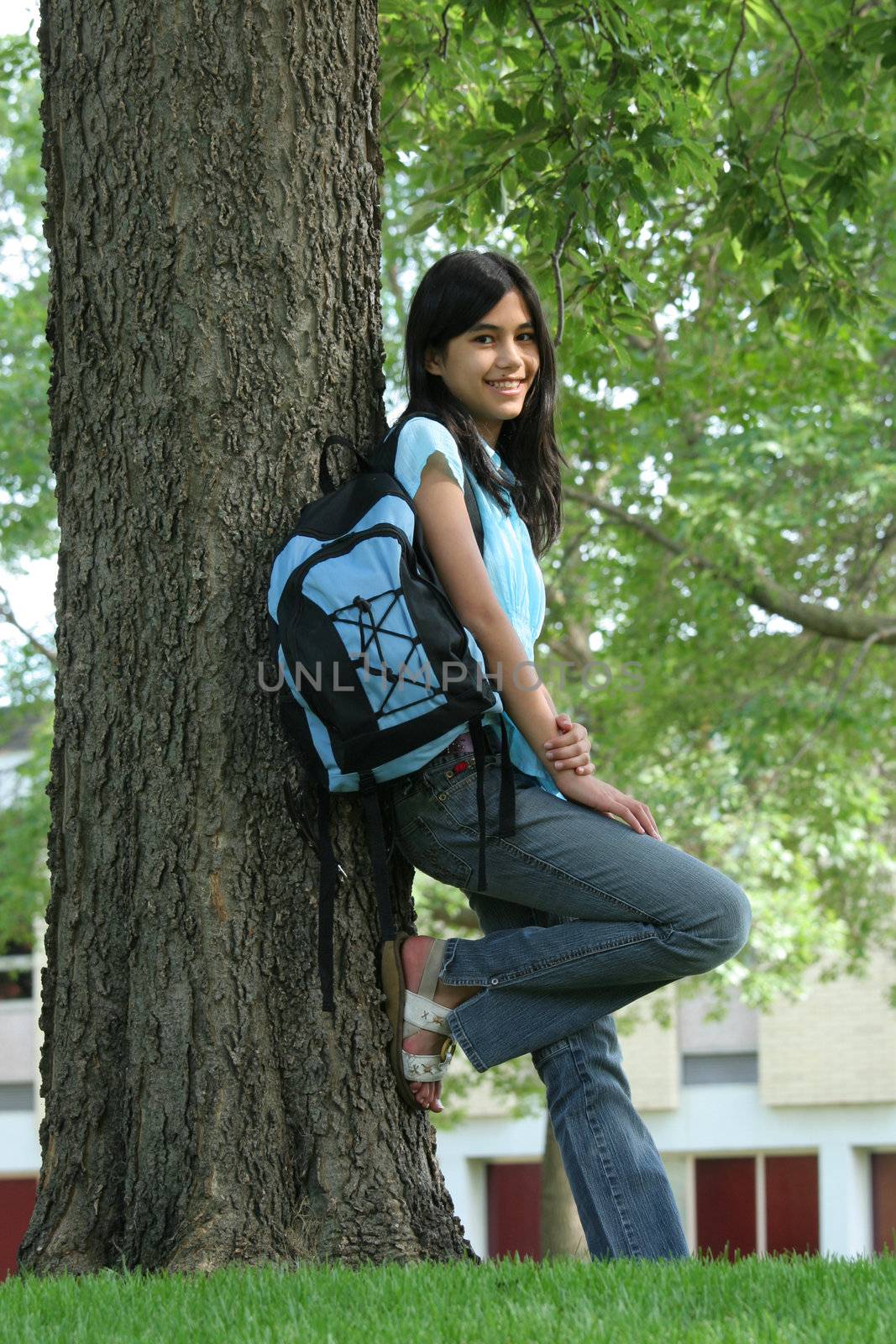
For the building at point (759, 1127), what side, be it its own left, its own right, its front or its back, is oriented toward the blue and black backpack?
front

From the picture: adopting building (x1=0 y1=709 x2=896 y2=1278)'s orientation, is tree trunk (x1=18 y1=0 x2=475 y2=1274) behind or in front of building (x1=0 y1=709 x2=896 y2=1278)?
in front

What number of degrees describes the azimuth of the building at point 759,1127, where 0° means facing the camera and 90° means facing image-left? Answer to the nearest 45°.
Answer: approximately 0°

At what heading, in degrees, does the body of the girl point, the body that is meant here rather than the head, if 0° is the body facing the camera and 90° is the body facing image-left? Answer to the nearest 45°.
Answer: approximately 270°

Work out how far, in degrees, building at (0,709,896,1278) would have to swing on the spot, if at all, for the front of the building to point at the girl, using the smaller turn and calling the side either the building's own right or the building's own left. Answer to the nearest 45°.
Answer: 0° — it already faces them

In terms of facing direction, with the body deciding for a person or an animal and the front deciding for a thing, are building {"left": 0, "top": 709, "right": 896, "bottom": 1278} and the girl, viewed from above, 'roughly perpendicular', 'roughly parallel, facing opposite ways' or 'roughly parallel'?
roughly perpendicular

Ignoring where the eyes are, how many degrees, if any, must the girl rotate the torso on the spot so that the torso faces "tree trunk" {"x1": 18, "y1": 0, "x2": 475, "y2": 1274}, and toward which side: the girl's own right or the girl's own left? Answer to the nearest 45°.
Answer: approximately 180°

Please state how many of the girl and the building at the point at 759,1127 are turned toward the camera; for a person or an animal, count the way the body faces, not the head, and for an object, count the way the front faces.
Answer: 1

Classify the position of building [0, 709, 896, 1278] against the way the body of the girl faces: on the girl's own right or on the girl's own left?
on the girl's own left

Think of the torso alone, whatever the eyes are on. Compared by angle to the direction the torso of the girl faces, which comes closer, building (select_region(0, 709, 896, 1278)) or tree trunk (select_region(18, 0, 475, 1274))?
the building
